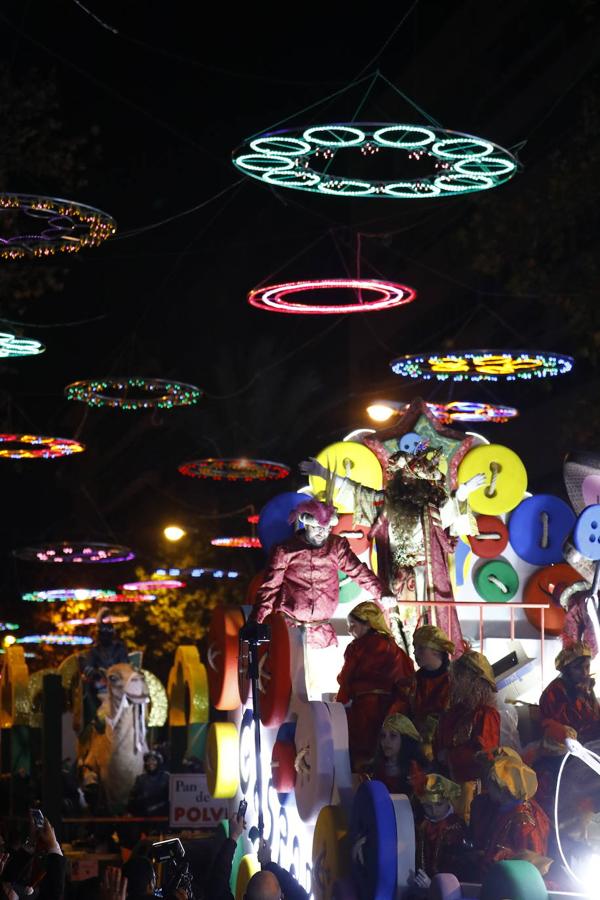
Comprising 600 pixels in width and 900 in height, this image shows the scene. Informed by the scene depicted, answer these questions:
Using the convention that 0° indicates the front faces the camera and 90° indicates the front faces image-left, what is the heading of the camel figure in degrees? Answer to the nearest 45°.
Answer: approximately 315°

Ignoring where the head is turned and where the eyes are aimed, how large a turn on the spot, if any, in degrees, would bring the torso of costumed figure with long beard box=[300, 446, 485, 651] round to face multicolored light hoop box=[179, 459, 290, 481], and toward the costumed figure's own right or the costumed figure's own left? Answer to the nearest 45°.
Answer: approximately 180°

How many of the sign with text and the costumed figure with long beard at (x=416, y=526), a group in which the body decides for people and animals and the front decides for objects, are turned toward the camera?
2

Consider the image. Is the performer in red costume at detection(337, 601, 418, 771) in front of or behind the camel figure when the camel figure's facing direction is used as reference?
in front

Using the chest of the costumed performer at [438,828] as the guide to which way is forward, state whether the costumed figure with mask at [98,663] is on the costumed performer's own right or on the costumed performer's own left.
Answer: on the costumed performer's own right

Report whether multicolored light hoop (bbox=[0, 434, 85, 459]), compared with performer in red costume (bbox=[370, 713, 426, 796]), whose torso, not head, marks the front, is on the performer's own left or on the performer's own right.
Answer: on the performer's own right

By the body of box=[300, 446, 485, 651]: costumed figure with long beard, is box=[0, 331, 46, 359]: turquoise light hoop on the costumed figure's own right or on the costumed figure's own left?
on the costumed figure's own right

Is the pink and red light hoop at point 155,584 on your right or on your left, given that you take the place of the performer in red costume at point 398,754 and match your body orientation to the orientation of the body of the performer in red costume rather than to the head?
on your right

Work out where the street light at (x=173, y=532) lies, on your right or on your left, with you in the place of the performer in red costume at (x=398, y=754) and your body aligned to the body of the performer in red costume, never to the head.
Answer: on your right

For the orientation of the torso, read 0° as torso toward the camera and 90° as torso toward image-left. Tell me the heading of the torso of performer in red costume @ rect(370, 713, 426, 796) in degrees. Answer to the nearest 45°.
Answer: approximately 45°

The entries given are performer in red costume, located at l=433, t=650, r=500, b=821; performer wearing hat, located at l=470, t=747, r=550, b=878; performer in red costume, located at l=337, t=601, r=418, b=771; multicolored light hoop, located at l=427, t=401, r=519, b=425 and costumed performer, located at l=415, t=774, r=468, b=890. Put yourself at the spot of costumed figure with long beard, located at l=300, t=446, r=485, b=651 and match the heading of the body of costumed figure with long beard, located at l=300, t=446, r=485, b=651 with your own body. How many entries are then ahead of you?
4

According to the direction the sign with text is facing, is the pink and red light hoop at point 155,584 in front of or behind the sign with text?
behind
